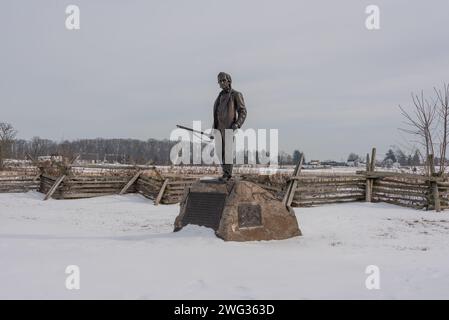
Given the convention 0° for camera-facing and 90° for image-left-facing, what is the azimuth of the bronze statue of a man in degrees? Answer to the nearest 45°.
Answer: approximately 45°

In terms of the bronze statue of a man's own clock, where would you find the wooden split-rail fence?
The wooden split-rail fence is roughly at 5 o'clock from the bronze statue of a man.
